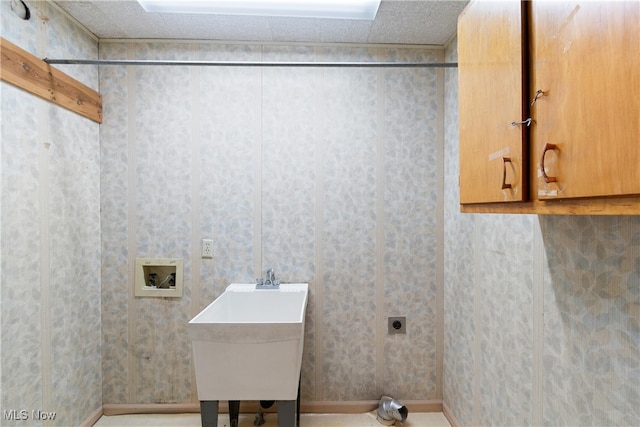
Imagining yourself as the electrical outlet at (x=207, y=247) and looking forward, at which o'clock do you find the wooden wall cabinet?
The wooden wall cabinet is roughly at 11 o'clock from the electrical outlet.

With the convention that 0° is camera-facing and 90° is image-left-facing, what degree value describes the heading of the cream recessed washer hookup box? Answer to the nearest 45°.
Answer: approximately 0°

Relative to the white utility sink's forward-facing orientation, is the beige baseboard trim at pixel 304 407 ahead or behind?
behind

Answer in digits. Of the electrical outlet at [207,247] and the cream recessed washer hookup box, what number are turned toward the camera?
2

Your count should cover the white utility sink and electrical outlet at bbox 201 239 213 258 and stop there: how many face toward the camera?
2

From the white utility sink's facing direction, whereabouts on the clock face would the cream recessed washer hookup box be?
The cream recessed washer hookup box is roughly at 5 o'clock from the white utility sink.
